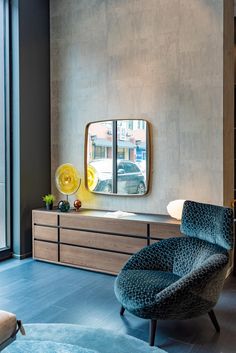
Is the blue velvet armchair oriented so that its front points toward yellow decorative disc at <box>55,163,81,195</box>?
no

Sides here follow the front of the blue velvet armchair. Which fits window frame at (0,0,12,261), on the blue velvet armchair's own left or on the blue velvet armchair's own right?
on the blue velvet armchair's own right

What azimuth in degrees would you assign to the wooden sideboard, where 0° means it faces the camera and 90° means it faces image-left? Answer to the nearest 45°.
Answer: approximately 45°

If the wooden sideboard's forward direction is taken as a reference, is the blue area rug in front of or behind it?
in front

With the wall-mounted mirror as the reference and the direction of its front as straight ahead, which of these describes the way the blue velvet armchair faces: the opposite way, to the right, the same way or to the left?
the same way

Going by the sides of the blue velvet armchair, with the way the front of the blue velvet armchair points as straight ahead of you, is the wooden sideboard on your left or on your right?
on your right

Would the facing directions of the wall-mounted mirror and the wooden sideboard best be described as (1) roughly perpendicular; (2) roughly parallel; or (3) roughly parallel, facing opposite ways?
roughly parallel

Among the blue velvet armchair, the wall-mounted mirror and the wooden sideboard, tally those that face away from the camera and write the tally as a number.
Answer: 0

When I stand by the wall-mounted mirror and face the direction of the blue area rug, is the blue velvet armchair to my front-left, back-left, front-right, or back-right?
front-left

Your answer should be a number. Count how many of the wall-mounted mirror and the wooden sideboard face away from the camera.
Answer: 0

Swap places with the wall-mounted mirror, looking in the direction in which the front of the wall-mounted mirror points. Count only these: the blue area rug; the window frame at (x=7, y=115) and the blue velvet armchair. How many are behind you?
0

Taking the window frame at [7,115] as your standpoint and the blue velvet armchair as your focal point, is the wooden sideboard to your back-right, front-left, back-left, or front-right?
front-left

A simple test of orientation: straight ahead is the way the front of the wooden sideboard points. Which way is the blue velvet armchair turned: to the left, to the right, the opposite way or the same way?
the same way

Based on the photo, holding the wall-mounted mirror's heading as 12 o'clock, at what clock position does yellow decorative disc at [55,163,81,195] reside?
The yellow decorative disc is roughly at 2 o'clock from the wall-mounted mirror.

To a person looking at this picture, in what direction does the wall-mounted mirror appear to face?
facing the viewer and to the left of the viewer
